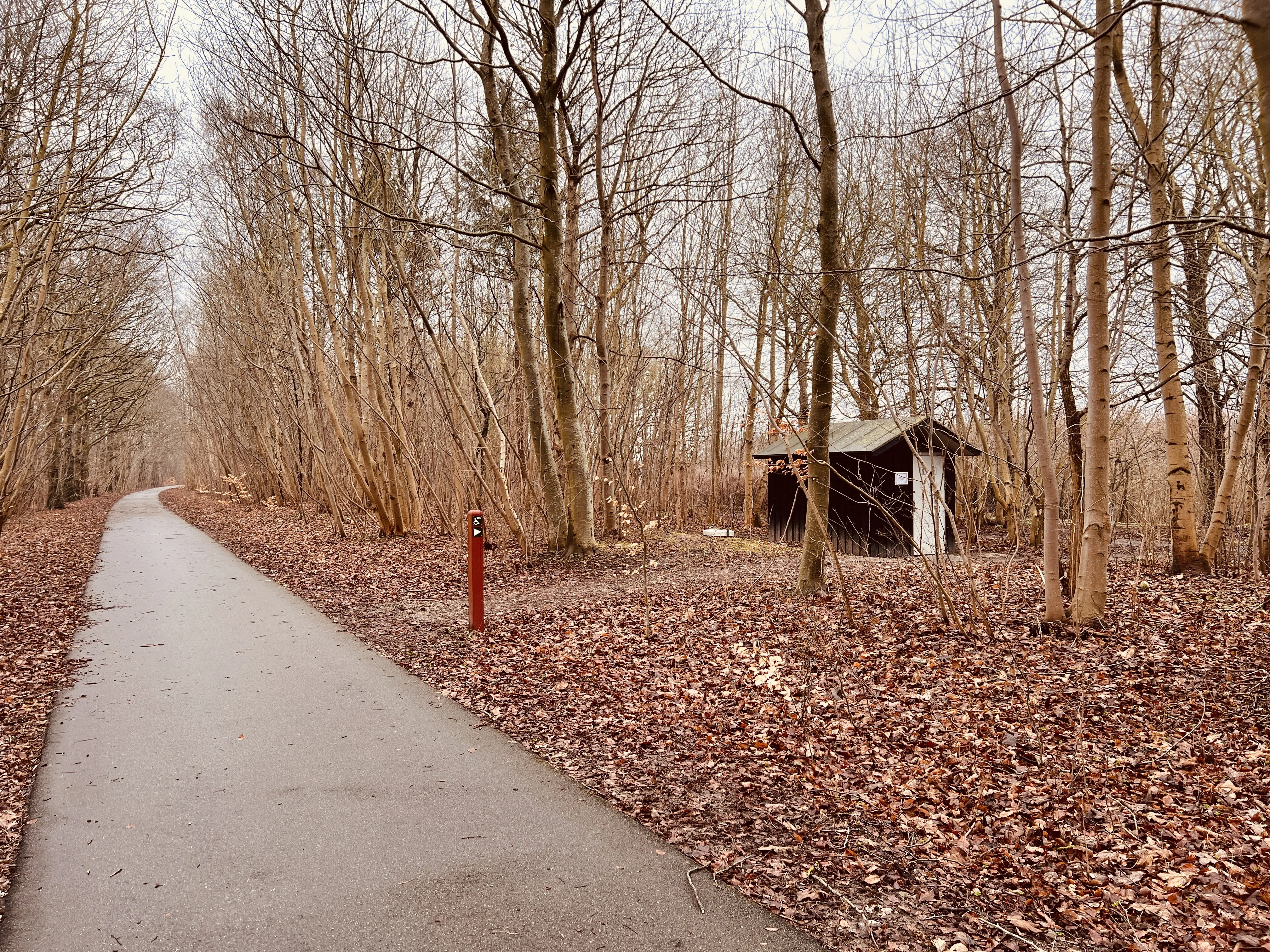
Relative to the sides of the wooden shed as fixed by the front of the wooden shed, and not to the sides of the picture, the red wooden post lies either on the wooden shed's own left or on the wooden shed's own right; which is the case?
on the wooden shed's own right

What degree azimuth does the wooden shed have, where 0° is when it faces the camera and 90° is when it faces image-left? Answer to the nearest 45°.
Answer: approximately 315°

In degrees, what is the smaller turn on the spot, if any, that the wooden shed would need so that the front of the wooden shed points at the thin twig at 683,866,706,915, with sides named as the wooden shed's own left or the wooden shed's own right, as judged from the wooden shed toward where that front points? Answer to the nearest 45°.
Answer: approximately 45° to the wooden shed's own right

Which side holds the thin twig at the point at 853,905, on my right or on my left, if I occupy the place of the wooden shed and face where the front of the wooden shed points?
on my right
